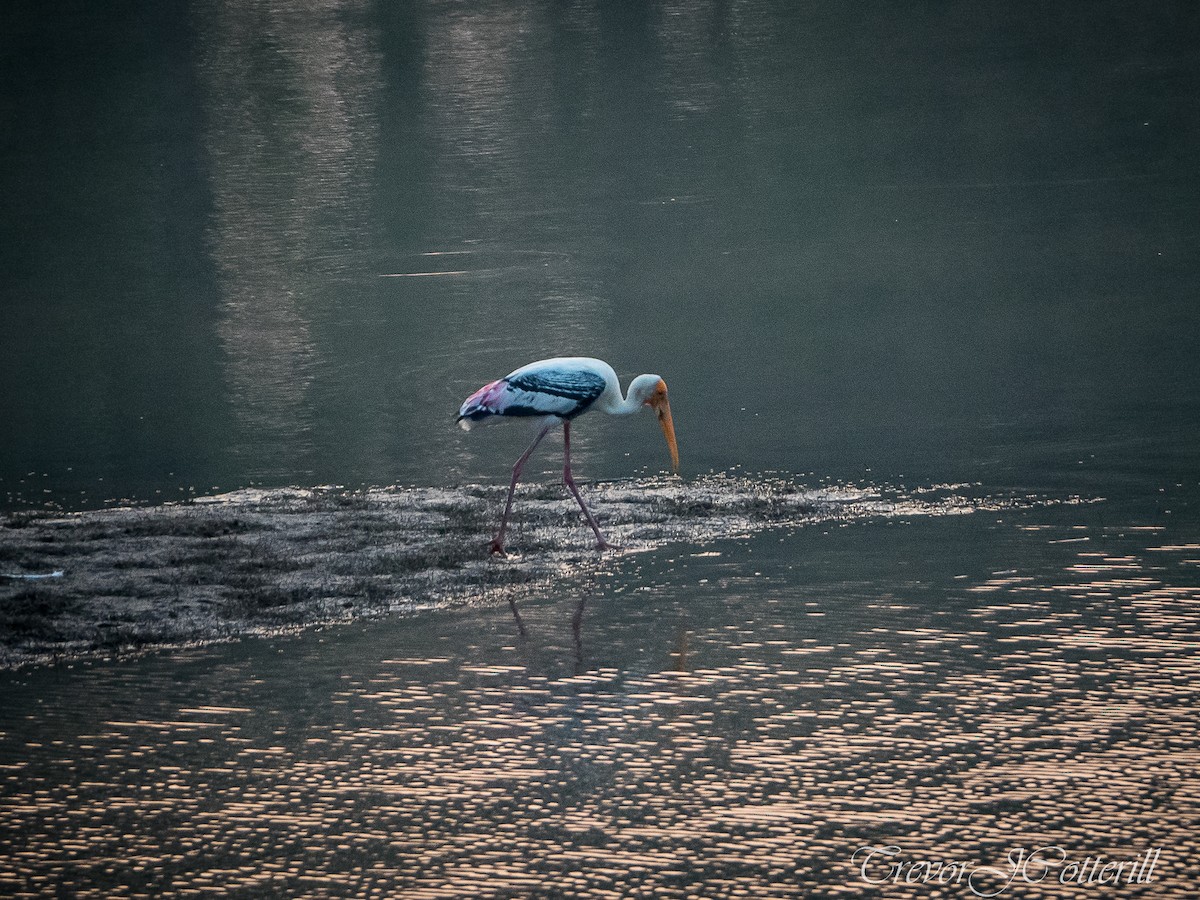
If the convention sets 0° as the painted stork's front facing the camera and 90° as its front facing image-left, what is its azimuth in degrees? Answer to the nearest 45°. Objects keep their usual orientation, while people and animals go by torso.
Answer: approximately 270°
